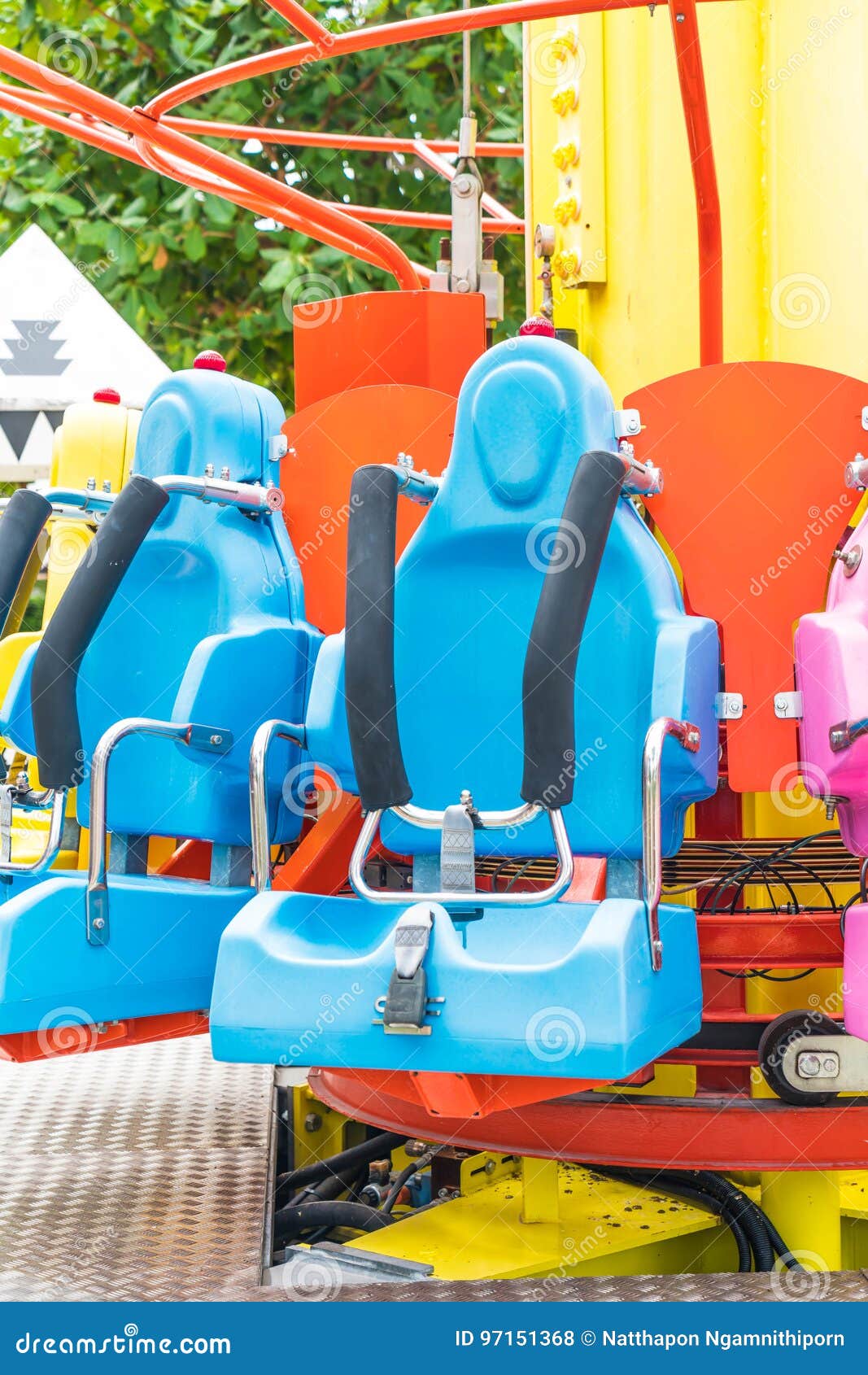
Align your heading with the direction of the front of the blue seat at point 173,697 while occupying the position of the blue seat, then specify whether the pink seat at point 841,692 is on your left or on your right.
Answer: on your left

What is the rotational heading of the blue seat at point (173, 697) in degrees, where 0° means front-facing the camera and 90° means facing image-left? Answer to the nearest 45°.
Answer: approximately 45°

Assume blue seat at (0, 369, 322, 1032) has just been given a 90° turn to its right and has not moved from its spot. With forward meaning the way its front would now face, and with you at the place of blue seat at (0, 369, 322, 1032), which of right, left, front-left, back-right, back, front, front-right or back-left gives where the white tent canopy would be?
front-right

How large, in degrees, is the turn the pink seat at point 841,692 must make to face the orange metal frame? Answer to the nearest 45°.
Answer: approximately 135° to its right

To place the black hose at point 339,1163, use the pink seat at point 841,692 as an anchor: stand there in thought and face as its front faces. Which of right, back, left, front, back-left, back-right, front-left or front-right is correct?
back-right
